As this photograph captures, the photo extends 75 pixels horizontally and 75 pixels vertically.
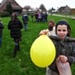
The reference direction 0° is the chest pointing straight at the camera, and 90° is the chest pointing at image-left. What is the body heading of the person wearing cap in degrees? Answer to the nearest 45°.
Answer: approximately 0°
